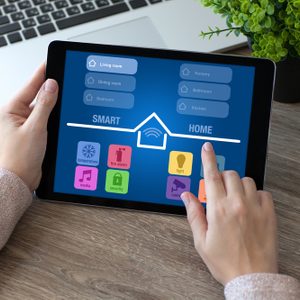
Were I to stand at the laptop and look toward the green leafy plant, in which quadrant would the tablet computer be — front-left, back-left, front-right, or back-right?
front-right

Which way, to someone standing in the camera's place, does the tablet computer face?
facing the viewer

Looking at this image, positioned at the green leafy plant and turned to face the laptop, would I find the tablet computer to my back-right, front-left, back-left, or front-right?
front-left
